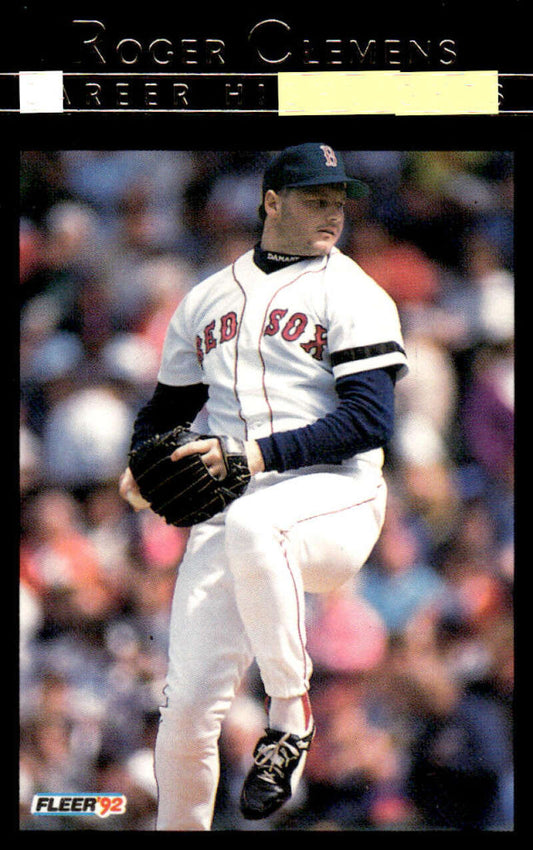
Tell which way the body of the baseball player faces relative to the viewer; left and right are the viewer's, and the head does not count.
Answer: facing the viewer and to the left of the viewer
